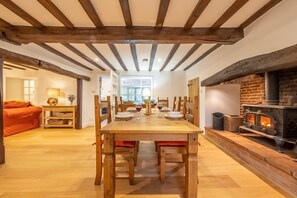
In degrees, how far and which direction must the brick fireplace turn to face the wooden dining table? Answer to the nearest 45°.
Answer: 0° — it already faces it

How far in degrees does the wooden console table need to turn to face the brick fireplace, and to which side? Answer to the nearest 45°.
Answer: approximately 45° to its left

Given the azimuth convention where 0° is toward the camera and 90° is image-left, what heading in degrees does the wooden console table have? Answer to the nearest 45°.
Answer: approximately 0°

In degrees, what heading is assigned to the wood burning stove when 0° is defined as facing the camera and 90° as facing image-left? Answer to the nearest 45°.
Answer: approximately 45°

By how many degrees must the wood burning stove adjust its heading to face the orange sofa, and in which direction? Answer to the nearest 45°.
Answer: approximately 45° to its right

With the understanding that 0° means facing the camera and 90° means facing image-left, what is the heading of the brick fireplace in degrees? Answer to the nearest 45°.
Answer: approximately 45°

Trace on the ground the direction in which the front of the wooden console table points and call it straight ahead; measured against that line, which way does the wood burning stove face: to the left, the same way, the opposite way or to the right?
to the right

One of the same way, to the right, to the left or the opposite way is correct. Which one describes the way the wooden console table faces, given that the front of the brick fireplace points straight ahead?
to the left

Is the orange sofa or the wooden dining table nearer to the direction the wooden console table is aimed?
the wooden dining table
